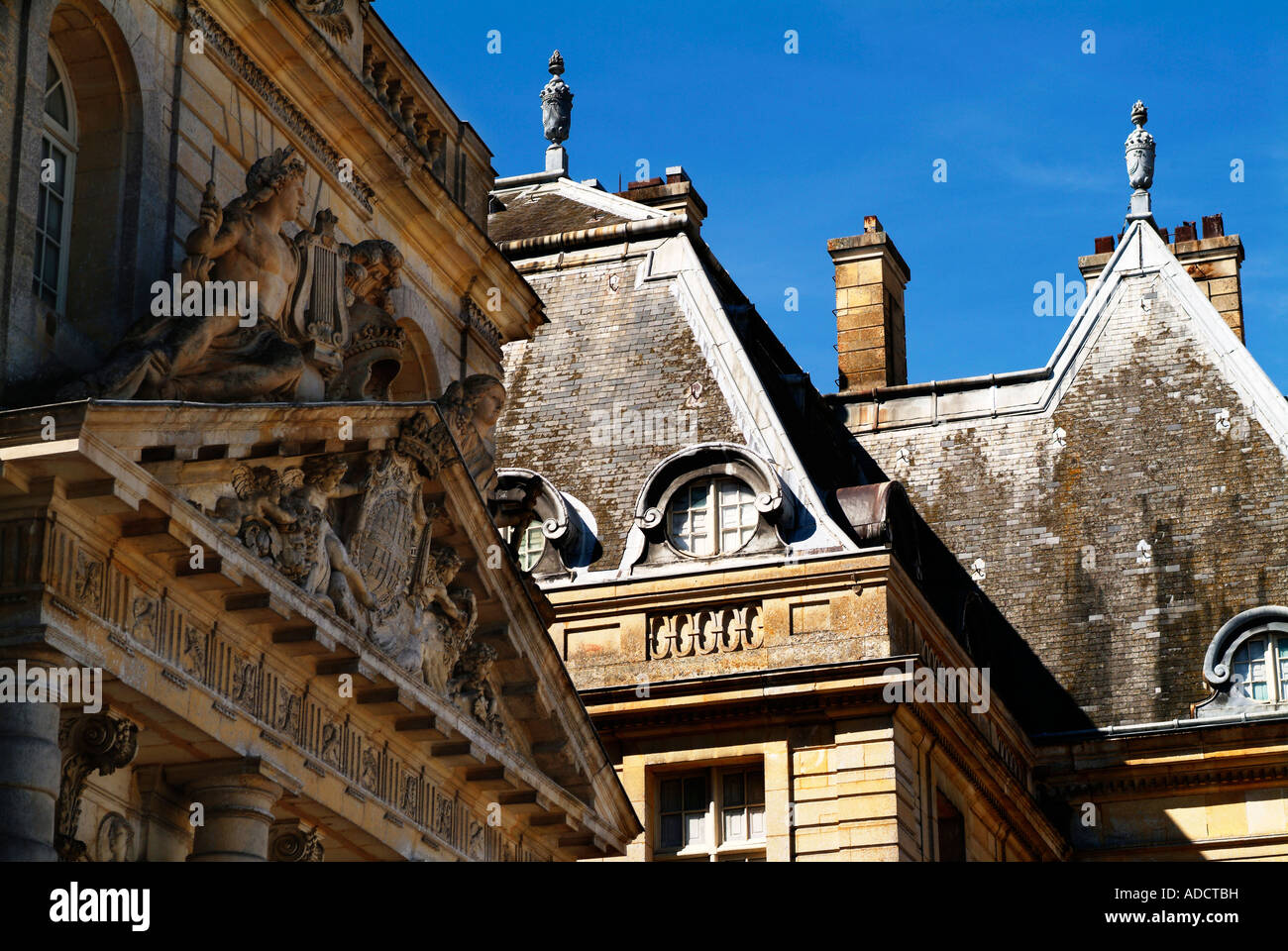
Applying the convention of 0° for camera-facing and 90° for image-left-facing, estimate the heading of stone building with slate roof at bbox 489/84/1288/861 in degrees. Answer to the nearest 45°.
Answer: approximately 0°

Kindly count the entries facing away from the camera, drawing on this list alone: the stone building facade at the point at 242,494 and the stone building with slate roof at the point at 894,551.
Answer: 0

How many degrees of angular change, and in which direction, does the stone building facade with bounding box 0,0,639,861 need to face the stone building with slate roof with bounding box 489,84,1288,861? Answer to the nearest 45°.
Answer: approximately 90° to its left

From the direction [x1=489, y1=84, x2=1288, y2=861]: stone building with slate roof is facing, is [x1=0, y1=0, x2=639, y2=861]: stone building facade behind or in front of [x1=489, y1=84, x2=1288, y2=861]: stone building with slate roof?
in front

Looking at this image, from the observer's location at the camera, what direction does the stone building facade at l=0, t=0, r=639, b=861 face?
facing the viewer and to the right of the viewer
